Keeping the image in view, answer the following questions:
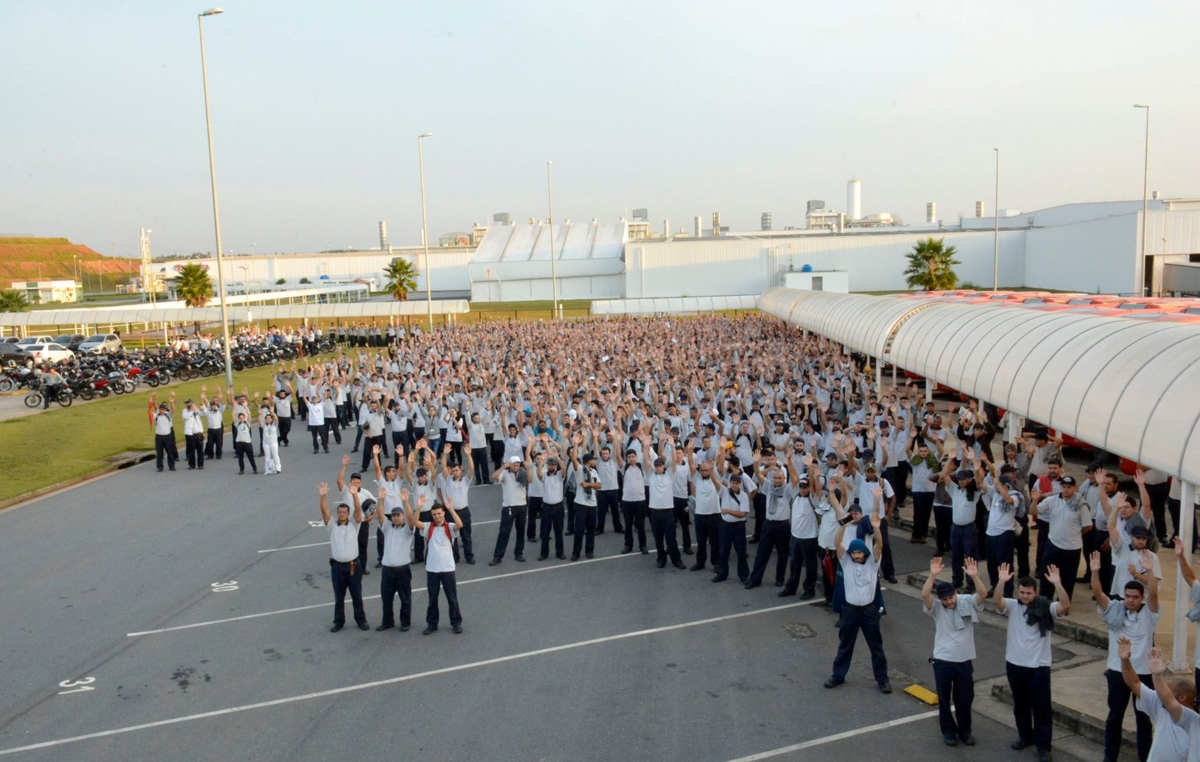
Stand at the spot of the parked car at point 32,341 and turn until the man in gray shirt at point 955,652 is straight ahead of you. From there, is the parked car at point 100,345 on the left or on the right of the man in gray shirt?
left

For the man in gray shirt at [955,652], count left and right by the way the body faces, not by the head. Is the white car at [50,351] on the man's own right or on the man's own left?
on the man's own right

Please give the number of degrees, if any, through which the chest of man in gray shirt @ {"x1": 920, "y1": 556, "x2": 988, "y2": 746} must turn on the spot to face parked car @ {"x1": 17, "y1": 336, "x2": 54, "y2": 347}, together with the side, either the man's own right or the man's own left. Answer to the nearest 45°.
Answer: approximately 135° to the man's own right

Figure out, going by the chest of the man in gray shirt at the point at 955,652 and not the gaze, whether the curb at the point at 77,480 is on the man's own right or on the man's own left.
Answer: on the man's own right

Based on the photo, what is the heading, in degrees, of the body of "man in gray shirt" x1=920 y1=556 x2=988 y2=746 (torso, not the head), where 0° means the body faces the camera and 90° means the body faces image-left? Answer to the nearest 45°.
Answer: approximately 0°

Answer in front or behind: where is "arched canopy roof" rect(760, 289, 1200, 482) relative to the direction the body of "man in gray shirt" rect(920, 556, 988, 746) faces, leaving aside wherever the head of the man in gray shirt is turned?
behind

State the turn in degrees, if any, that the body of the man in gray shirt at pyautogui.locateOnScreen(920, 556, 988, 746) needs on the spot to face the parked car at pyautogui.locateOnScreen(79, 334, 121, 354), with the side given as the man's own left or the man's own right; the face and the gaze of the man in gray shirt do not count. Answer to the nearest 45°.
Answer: approximately 135° to the man's own right
